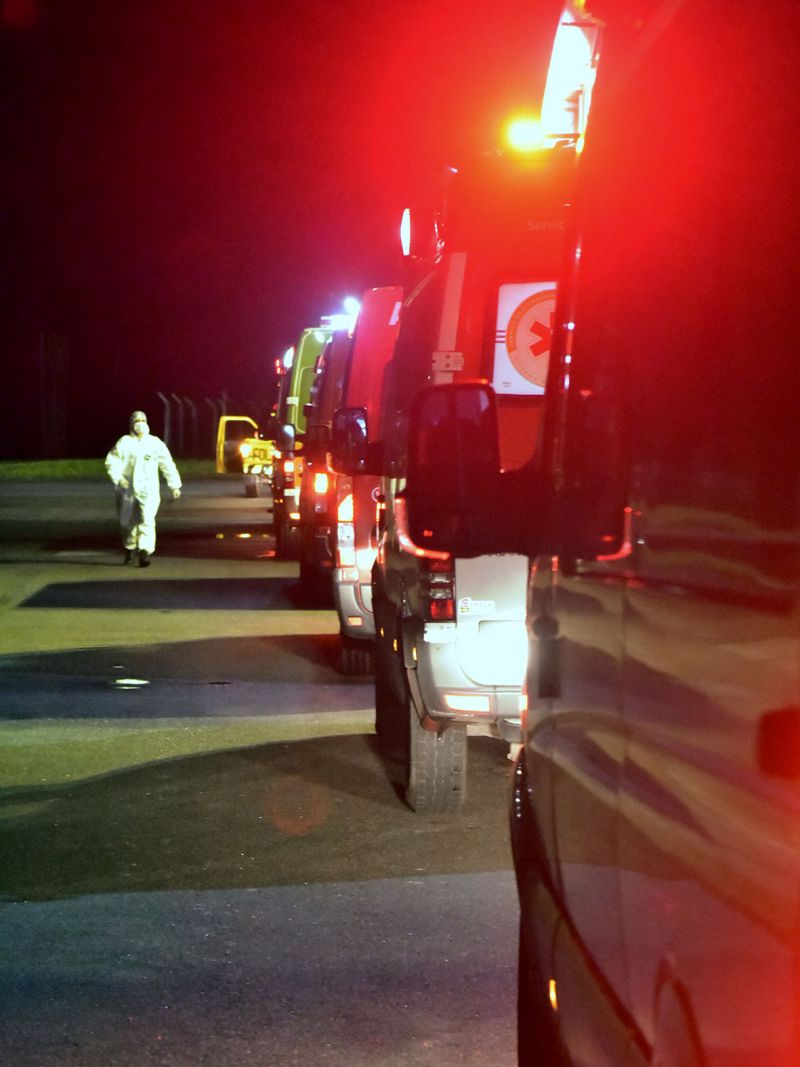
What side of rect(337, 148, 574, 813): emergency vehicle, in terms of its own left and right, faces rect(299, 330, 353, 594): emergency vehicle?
front

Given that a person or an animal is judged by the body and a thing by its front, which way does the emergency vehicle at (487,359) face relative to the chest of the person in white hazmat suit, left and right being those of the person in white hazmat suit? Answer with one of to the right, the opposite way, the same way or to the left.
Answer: the opposite way

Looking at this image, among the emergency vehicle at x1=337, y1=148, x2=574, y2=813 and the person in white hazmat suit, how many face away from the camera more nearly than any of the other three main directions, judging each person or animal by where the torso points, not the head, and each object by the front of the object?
1

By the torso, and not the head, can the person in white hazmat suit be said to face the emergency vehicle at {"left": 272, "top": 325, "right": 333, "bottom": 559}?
no

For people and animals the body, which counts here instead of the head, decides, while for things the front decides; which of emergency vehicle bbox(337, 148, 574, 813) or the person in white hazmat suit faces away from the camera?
the emergency vehicle

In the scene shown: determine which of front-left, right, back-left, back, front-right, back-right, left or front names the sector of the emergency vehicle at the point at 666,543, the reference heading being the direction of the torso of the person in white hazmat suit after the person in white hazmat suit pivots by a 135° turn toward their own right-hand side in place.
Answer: back-left

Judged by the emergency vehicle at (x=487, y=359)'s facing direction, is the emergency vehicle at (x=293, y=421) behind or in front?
in front

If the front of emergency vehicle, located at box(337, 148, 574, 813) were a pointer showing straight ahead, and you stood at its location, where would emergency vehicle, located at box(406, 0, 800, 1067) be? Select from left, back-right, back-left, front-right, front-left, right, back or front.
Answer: back

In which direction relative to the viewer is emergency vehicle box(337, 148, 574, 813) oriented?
away from the camera

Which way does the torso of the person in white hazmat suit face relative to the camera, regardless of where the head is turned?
toward the camera

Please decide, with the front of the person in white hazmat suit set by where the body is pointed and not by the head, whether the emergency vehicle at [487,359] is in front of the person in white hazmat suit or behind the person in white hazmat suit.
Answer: in front
